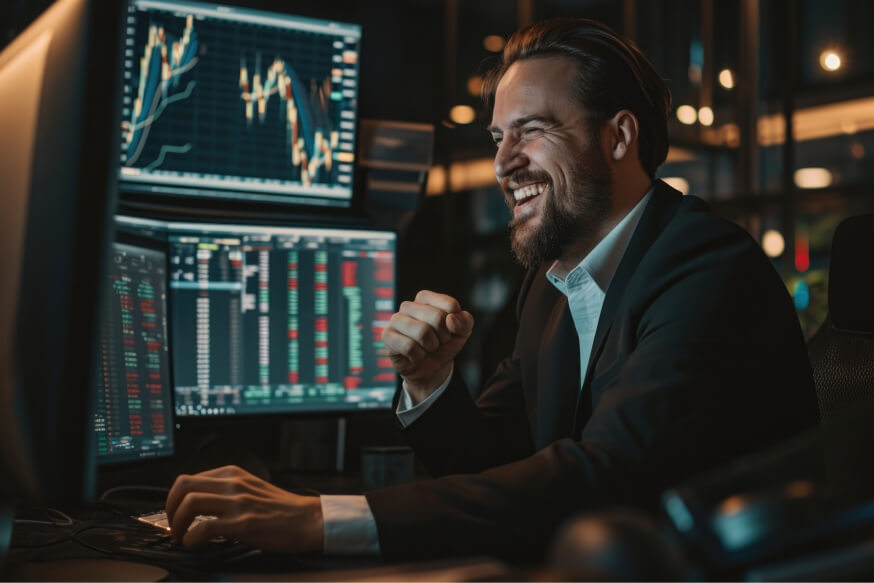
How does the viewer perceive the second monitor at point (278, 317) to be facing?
facing the viewer and to the right of the viewer

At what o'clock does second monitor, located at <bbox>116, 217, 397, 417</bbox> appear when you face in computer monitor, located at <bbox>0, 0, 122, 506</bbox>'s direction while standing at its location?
The second monitor is roughly at 11 o'clock from the computer monitor.

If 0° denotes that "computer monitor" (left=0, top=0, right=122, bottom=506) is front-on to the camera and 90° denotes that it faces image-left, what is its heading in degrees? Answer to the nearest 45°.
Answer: approximately 225°

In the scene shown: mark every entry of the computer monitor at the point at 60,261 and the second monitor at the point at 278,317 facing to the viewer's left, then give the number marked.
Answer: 0

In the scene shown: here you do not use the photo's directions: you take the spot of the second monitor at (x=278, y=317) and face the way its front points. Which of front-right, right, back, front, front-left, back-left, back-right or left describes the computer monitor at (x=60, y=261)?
front-right

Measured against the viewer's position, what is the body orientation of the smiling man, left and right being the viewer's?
facing the viewer and to the left of the viewer

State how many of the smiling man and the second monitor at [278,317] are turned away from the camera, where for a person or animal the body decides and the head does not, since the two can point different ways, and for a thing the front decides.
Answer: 0

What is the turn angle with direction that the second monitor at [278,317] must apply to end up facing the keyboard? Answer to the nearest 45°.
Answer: approximately 45° to its right

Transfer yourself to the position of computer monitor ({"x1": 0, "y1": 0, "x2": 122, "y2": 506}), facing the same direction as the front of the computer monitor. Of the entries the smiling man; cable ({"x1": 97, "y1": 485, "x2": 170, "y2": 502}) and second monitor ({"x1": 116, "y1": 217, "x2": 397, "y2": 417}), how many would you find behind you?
0

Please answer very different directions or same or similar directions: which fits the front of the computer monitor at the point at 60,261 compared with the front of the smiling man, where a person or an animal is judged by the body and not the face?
very different directions

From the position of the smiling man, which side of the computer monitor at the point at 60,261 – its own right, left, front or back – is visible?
front

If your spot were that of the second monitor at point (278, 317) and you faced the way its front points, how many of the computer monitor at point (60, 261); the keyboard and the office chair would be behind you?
0
